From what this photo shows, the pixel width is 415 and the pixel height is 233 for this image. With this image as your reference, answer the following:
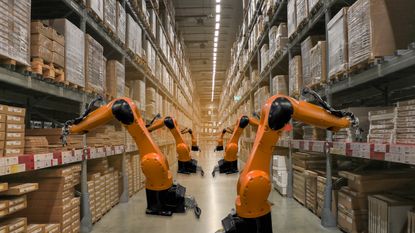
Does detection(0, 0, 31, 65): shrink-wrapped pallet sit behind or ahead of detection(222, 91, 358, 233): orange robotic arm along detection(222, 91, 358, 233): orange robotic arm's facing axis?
behind

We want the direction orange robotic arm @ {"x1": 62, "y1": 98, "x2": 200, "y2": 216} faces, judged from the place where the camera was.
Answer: facing to the left of the viewer

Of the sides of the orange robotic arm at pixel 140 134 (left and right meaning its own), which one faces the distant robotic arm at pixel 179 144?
right

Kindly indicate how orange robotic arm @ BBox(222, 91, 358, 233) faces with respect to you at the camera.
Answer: facing to the right of the viewer

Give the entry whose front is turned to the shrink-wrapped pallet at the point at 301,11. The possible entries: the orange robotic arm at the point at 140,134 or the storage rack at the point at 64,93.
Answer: the storage rack

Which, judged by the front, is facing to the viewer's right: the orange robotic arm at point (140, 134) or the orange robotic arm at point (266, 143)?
the orange robotic arm at point (266, 143)

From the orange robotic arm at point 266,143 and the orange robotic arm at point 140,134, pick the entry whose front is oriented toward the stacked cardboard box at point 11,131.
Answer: the orange robotic arm at point 140,134

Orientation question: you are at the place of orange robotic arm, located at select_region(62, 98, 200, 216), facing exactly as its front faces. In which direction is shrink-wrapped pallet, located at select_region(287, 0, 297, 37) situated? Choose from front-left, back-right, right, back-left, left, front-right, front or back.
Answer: back-right

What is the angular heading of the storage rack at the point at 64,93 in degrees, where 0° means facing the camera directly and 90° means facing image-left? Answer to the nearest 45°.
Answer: approximately 270°

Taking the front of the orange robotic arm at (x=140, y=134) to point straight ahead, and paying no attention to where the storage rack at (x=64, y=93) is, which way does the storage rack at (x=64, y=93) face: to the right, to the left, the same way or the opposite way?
the opposite way

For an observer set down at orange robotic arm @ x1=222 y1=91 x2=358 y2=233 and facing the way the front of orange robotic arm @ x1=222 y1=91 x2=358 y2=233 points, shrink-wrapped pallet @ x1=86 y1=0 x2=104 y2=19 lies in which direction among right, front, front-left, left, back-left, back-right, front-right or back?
back-left

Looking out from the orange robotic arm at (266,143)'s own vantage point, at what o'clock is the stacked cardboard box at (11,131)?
The stacked cardboard box is roughly at 6 o'clock from the orange robotic arm.

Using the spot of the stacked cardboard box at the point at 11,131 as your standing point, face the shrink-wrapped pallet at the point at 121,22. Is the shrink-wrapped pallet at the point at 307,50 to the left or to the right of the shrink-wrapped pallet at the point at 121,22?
right

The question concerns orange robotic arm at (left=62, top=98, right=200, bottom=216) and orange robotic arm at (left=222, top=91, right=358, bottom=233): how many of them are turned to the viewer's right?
1

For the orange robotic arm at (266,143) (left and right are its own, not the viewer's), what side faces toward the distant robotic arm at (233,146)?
left

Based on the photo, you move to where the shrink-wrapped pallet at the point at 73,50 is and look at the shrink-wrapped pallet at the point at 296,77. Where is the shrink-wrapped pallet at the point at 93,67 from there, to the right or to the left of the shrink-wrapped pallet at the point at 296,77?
left

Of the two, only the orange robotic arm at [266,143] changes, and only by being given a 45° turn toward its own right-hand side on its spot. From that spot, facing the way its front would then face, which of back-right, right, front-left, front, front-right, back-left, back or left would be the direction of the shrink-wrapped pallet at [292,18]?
back-left

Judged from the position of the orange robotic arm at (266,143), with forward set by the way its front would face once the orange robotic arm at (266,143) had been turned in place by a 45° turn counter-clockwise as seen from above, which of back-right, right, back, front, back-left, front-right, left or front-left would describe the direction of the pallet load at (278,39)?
front-left
